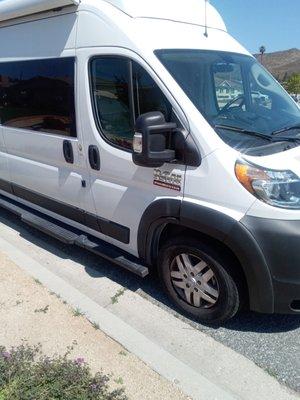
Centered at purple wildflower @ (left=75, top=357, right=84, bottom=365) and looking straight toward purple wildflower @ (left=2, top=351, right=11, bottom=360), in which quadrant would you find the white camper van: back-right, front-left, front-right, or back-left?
back-right
